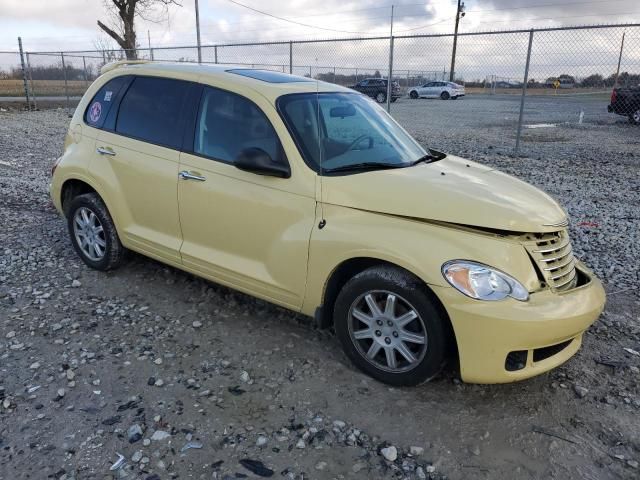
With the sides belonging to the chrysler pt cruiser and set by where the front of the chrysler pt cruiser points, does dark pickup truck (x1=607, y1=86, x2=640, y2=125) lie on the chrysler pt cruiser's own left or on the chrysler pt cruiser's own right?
on the chrysler pt cruiser's own left

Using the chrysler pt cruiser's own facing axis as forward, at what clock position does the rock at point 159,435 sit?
The rock is roughly at 3 o'clock from the chrysler pt cruiser.

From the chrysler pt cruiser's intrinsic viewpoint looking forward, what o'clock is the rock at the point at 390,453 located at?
The rock is roughly at 1 o'clock from the chrysler pt cruiser.

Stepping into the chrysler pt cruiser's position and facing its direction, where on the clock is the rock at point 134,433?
The rock is roughly at 3 o'clock from the chrysler pt cruiser.

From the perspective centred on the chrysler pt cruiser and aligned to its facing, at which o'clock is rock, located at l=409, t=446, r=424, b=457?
The rock is roughly at 1 o'clock from the chrysler pt cruiser.

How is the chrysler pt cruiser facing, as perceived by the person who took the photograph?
facing the viewer and to the right of the viewer

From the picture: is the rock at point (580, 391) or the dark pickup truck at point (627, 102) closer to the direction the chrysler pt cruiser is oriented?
the rock

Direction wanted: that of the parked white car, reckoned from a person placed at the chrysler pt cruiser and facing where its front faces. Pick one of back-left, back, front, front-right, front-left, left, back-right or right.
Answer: back-left
